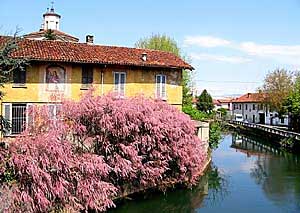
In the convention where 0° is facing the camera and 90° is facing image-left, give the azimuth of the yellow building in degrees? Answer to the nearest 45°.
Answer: approximately 0°

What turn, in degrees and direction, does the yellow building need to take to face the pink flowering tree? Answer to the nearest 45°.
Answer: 0° — it already faces it
